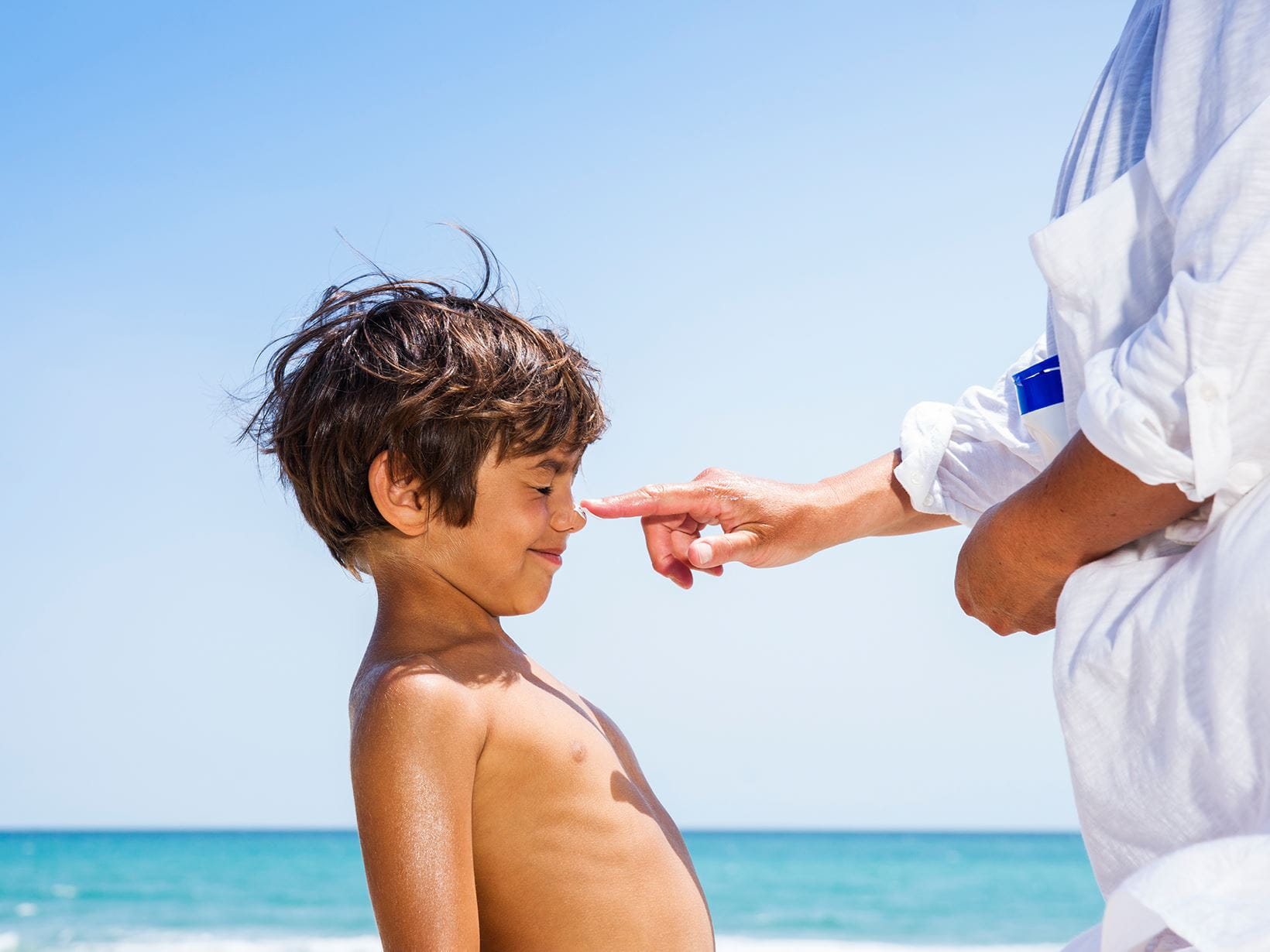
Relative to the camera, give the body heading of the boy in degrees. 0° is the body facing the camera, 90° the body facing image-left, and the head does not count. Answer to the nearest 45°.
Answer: approximately 270°

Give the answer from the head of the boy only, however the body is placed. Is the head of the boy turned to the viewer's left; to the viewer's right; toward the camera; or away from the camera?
to the viewer's right
